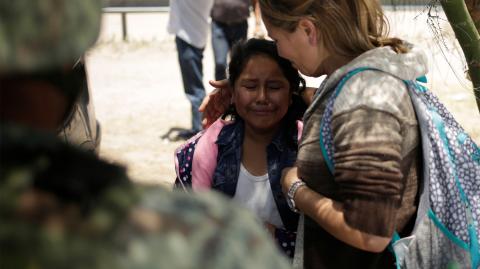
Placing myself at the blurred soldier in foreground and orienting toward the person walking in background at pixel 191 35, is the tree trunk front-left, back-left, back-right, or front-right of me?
front-right

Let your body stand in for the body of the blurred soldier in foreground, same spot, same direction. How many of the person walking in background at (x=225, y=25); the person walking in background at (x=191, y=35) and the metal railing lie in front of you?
3

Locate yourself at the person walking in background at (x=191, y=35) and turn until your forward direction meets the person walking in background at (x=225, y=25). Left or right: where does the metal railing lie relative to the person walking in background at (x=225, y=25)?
left

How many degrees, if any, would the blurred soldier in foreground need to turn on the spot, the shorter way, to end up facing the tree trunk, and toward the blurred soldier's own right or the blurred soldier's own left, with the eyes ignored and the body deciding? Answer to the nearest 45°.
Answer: approximately 45° to the blurred soldier's own right

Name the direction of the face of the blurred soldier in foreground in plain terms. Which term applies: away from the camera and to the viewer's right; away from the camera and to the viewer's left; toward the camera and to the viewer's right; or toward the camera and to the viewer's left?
away from the camera and to the viewer's right

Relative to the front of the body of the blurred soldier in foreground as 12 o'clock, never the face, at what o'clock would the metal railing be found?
The metal railing is roughly at 12 o'clock from the blurred soldier in foreground.

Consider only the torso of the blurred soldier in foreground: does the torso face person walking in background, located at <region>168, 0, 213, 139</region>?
yes

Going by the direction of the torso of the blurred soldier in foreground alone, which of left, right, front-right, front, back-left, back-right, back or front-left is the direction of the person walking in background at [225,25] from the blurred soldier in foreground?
front

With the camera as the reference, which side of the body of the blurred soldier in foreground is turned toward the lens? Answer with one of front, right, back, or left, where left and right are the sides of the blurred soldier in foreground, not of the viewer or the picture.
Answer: back
